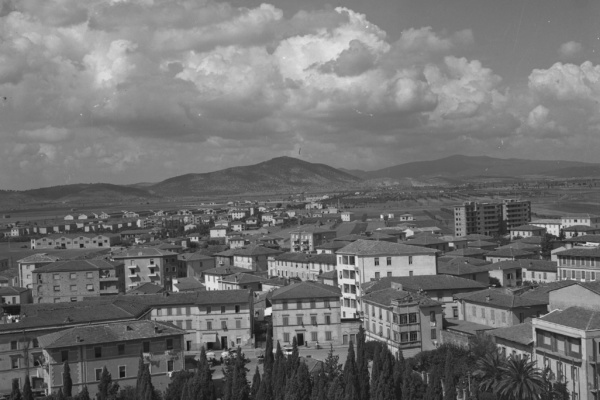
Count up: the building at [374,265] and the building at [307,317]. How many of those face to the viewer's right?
0

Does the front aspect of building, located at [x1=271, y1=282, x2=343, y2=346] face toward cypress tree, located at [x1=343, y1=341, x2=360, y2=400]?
yes

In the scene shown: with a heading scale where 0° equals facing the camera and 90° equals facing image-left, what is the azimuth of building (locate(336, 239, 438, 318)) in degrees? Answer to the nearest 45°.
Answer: approximately 45°

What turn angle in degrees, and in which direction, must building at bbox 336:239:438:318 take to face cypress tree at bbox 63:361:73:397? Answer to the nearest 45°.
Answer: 0° — it already faces it

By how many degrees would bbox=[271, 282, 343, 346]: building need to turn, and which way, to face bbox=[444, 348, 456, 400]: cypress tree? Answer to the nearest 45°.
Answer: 0° — it already faces it

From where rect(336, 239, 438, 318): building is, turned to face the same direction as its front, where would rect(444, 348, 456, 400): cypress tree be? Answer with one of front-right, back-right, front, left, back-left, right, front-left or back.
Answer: front-left

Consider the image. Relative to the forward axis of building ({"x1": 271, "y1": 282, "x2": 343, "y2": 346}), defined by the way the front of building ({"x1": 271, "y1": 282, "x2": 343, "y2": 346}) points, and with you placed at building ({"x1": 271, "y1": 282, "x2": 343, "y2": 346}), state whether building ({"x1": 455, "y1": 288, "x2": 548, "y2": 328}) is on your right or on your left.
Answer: on your left

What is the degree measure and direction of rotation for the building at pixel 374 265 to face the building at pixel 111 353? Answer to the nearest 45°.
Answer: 0° — it already faces it

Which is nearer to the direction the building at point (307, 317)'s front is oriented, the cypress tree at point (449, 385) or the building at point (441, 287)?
the cypress tree

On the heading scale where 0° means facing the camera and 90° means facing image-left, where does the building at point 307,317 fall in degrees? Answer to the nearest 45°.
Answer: approximately 0°

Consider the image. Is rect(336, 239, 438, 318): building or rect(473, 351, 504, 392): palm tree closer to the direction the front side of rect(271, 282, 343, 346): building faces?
the palm tree

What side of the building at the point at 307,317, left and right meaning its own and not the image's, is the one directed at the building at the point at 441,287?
left

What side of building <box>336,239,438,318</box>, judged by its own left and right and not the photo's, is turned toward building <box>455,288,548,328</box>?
left

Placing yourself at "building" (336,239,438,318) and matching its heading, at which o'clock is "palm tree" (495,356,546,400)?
The palm tree is roughly at 10 o'clock from the building.
